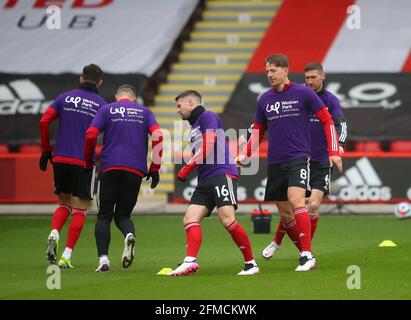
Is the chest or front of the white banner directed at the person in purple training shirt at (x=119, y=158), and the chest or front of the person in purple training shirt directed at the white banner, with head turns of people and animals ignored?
yes

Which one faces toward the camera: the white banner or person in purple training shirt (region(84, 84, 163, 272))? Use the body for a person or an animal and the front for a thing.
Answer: the white banner

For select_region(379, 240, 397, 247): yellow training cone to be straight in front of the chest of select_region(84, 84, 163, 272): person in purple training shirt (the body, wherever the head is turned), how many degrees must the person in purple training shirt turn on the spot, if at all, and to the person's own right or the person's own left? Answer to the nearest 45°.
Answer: approximately 45° to the person's own right

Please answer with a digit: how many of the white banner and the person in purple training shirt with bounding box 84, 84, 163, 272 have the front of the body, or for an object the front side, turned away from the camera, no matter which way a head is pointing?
1

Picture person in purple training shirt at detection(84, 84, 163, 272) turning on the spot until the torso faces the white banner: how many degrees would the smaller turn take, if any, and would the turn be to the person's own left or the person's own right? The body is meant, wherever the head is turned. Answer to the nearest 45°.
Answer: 0° — they already face it

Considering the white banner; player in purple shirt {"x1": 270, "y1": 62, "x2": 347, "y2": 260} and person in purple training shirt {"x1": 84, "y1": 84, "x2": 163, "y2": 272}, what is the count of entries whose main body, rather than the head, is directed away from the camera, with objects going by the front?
1

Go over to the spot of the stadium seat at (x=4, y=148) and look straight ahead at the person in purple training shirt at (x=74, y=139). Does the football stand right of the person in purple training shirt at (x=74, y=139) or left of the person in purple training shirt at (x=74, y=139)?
left

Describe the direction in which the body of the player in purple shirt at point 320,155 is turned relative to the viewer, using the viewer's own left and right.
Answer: facing the viewer and to the left of the viewer

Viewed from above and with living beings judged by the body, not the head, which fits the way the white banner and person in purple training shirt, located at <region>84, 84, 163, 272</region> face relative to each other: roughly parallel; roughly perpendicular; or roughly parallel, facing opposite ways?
roughly parallel, facing opposite ways

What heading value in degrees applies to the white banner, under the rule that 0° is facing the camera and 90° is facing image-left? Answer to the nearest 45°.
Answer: approximately 0°

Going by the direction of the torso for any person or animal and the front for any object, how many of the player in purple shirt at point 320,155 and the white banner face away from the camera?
0

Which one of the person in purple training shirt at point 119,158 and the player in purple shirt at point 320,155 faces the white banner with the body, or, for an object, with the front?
the person in purple training shirt at point 119,158

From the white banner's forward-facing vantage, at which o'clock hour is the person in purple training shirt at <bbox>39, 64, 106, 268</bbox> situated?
The person in purple training shirt is roughly at 12 o'clock from the white banner.

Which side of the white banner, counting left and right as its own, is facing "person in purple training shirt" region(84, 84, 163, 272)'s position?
front

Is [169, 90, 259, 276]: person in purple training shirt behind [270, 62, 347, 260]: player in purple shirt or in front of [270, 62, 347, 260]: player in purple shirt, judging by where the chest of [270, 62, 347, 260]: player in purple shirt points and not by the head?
in front

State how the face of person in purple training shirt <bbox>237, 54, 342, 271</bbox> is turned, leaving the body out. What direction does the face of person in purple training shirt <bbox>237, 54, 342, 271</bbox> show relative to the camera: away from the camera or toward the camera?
toward the camera

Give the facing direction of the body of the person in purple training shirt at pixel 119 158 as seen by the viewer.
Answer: away from the camera
